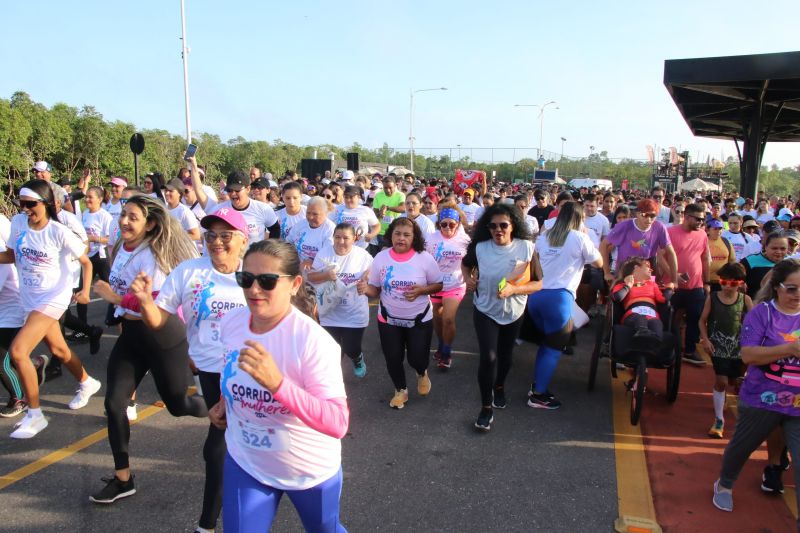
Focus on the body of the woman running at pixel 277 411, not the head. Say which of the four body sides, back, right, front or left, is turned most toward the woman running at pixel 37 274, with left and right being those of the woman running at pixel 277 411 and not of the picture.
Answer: right

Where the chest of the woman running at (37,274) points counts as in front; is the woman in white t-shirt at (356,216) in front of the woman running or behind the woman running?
behind

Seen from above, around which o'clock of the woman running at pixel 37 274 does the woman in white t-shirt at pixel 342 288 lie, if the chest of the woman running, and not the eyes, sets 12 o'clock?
The woman in white t-shirt is roughly at 8 o'clock from the woman running.

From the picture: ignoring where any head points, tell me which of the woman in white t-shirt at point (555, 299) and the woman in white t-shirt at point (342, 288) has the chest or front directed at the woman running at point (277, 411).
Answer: the woman in white t-shirt at point (342, 288)

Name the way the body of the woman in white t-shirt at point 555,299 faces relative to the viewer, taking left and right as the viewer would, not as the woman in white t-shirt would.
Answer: facing away from the viewer and to the right of the viewer

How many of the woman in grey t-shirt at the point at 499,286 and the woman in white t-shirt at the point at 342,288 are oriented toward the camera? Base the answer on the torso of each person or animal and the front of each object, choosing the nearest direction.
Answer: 2

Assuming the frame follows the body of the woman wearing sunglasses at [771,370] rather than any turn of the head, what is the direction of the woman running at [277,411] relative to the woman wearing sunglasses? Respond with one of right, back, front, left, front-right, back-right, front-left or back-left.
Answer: right

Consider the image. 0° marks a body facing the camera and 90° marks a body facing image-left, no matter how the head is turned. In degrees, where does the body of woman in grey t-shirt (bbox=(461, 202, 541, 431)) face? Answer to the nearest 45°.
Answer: approximately 0°
